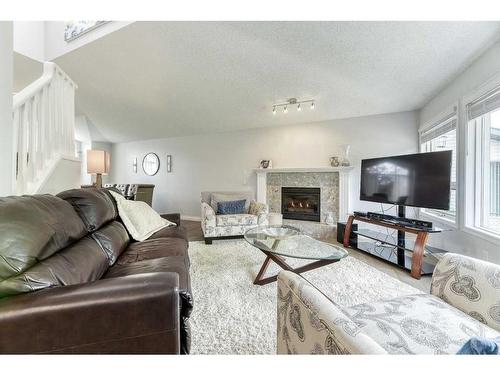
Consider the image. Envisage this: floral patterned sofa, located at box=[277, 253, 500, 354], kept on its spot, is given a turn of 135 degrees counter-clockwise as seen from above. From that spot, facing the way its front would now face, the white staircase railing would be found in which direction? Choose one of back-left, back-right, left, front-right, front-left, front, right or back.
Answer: right

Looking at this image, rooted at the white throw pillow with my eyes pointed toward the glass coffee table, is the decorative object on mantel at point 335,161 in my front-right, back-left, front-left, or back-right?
front-left

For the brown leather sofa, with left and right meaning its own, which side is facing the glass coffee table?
front

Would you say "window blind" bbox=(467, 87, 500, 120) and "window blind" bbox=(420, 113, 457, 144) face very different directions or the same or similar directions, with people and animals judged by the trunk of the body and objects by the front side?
same or similar directions

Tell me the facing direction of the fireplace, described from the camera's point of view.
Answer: facing the viewer

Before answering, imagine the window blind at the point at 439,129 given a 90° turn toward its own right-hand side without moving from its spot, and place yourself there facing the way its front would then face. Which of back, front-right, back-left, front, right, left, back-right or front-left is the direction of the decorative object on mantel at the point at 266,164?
front-left

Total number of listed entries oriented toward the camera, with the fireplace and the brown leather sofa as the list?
1

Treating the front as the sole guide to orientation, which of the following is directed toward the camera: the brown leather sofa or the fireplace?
the fireplace

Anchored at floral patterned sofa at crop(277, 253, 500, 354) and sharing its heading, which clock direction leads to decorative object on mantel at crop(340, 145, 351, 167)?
The decorative object on mantel is roughly at 1 o'clock from the floral patterned sofa.

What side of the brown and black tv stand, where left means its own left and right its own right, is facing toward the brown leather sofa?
front

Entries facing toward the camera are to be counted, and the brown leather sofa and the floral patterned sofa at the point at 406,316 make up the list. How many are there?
0

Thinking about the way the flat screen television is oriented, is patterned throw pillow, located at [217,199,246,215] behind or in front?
in front

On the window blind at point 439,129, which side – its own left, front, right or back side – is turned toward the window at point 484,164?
left

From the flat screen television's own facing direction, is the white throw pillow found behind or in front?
in front

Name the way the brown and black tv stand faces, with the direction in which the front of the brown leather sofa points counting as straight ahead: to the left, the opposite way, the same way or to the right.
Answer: the opposite way
